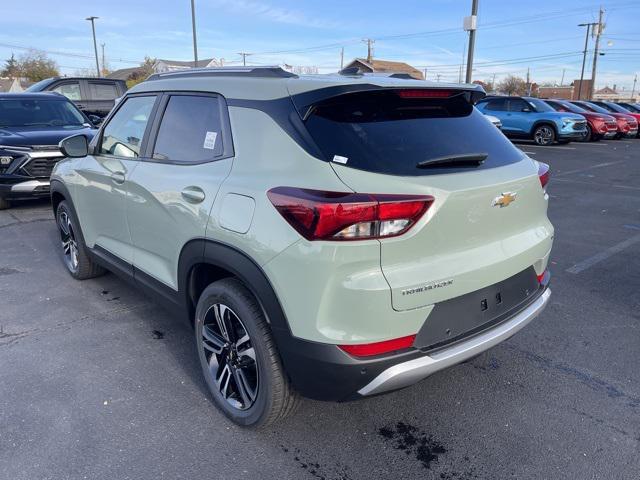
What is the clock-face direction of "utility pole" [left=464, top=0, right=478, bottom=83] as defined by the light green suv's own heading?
The utility pole is roughly at 2 o'clock from the light green suv.

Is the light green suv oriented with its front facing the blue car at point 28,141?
yes

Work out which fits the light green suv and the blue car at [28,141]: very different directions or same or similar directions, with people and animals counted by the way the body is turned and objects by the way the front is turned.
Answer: very different directions

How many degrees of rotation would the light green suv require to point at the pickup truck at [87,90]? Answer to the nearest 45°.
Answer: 0° — it already faces it

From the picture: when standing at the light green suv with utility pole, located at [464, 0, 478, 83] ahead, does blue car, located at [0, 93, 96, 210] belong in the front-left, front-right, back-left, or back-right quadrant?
front-left

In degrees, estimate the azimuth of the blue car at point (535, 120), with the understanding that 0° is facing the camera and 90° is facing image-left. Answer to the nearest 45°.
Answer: approximately 315°

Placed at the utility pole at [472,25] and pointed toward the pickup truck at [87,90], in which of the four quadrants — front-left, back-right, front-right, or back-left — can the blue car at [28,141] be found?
front-left

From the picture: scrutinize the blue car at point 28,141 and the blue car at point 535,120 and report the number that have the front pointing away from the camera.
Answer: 0

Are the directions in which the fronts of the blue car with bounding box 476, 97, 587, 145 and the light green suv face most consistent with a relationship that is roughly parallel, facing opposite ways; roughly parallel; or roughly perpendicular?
roughly parallel, facing opposite ways

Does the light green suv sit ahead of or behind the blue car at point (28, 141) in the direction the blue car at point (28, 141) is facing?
ahead

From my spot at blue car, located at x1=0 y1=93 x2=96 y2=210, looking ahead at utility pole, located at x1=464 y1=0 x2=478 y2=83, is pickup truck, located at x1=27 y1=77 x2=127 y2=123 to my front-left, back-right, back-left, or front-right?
front-left

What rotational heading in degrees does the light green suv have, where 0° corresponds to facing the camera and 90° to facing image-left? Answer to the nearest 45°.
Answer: approximately 135°

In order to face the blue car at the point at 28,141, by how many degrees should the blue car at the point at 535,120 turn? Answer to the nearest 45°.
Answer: approximately 90° to its right

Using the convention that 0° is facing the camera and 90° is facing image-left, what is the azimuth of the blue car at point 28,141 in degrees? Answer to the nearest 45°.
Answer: approximately 315°

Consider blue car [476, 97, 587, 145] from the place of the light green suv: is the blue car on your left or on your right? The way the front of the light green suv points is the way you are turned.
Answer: on your right

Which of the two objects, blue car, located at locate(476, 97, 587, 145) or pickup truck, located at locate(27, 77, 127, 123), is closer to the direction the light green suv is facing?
the pickup truck

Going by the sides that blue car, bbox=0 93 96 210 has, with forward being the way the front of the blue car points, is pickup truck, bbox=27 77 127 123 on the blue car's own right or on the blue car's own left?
on the blue car's own left
